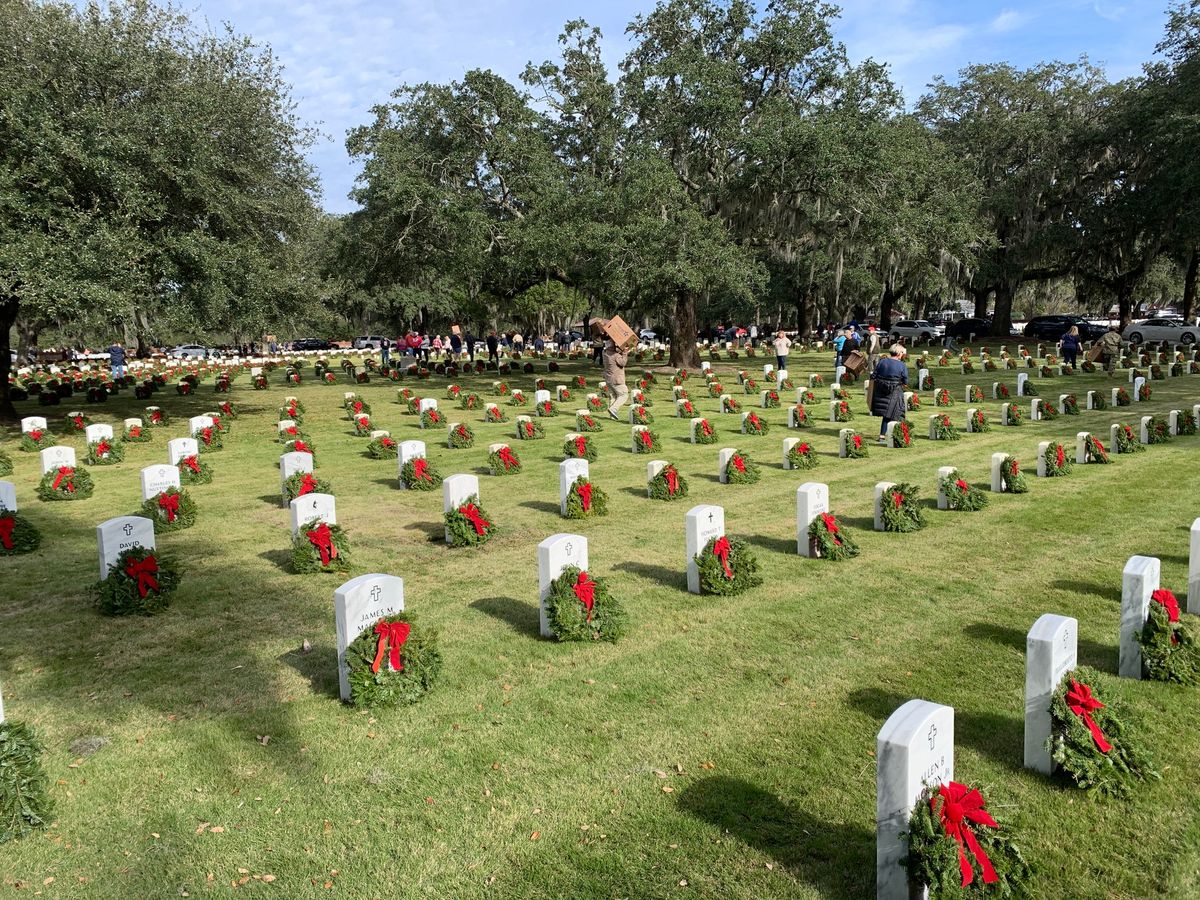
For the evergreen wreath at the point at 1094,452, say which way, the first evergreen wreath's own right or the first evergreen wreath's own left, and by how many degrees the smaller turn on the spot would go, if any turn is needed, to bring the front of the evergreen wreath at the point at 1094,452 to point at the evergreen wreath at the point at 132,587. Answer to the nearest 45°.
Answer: approximately 90° to the first evergreen wreath's own right

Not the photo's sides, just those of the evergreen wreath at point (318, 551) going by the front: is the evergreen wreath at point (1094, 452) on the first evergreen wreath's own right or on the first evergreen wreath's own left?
on the first evergreen wreath's own left

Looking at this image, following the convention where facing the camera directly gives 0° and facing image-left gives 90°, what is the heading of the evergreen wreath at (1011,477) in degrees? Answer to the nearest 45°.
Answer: approximately 315°

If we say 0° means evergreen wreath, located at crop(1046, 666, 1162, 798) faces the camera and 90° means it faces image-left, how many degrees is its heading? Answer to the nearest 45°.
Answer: approximately 315°

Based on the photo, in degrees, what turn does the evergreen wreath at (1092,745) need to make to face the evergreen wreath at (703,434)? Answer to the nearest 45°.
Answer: approximately 180°

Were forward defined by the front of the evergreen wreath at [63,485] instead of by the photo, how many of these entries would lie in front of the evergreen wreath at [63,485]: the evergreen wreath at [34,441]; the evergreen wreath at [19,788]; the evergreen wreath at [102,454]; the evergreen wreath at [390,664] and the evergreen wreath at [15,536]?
3

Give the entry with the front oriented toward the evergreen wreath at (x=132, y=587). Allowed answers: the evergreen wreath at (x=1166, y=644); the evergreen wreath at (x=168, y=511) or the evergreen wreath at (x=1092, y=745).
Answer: the evergreen wreath at (x=168, y=511)

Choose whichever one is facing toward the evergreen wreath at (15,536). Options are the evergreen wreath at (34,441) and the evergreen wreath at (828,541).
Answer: the evergreen wreath at (34,441)

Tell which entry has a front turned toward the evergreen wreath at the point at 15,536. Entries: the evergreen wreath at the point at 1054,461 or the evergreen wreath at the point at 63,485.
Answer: the evergreen wreath at the point at 63,485

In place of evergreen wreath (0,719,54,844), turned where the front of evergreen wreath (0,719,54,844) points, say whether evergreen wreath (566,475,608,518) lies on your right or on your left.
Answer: on your left

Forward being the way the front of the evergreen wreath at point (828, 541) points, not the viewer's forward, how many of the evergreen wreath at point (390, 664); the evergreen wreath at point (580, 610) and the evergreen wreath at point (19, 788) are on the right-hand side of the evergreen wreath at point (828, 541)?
3
